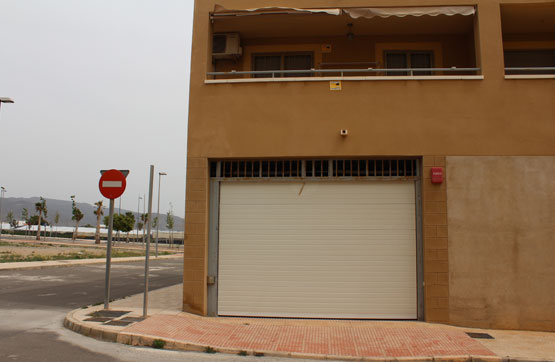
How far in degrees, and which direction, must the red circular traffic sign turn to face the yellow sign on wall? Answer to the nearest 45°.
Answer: approximately 90° to its left

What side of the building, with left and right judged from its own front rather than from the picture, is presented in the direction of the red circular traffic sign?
right

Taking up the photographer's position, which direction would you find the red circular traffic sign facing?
facing the viewer

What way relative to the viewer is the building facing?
toward the camera

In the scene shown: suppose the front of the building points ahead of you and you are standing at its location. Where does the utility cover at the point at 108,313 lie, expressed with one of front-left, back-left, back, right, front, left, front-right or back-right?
right

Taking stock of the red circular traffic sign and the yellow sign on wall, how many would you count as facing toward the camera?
2

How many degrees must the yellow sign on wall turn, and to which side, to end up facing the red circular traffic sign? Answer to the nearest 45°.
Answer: approximately 90° to its right

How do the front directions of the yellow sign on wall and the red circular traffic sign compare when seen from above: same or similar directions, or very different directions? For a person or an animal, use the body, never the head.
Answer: same or similar directions

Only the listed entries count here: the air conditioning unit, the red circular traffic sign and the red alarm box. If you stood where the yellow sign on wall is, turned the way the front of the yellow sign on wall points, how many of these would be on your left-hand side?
1

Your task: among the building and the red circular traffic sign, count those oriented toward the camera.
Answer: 2
